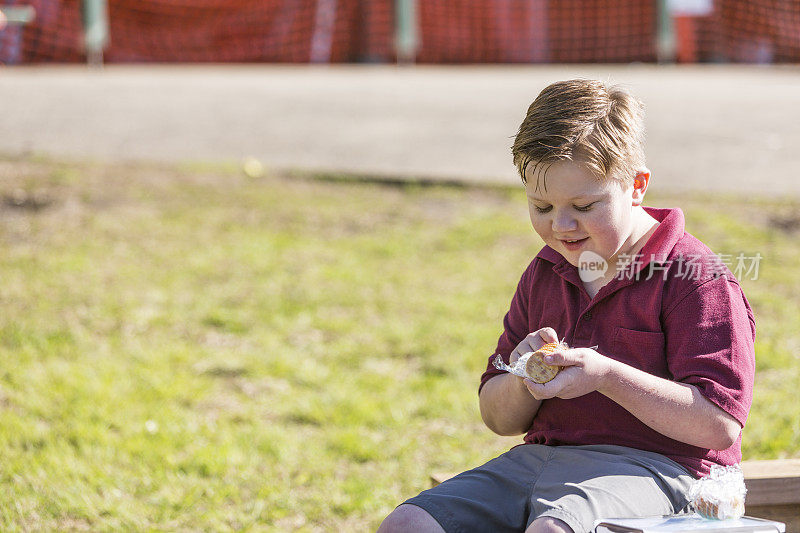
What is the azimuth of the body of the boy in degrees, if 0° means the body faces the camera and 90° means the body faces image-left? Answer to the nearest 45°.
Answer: approximately 45°

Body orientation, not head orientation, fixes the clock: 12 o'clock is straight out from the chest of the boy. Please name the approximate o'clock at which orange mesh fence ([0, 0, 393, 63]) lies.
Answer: The orange mesh fence is roughly at 4 o'clock from the boy.

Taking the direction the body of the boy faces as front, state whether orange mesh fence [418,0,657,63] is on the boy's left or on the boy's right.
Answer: on the boy's right

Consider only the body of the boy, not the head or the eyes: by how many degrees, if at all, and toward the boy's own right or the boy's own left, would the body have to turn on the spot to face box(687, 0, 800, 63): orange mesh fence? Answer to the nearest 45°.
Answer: approximately 135° to the boy's own right

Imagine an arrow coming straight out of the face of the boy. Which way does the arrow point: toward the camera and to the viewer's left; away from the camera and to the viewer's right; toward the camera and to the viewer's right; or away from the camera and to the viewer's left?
toward the camera and to the viewer's left
